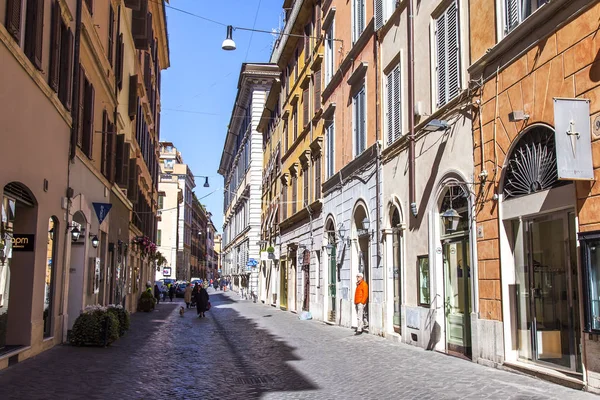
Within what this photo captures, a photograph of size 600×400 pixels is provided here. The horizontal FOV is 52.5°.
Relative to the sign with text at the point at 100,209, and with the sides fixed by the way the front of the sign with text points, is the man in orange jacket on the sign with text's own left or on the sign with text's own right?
on the sign with text's own left

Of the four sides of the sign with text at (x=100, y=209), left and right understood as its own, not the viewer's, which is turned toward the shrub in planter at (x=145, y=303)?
back

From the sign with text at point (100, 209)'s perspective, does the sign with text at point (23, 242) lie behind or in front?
in front

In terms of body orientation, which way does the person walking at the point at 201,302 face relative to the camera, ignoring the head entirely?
toward the camera
